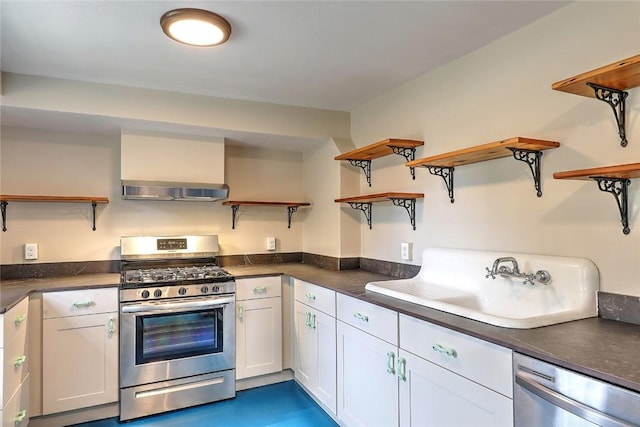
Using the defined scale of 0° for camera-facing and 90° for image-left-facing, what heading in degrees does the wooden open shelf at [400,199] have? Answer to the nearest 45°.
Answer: approximately 45°

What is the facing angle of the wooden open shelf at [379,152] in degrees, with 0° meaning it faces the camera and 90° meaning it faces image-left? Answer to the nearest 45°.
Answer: approximately 45°

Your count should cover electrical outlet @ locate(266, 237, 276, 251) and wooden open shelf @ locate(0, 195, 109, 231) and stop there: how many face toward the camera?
2

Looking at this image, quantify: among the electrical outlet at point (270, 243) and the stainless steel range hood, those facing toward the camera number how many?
2
